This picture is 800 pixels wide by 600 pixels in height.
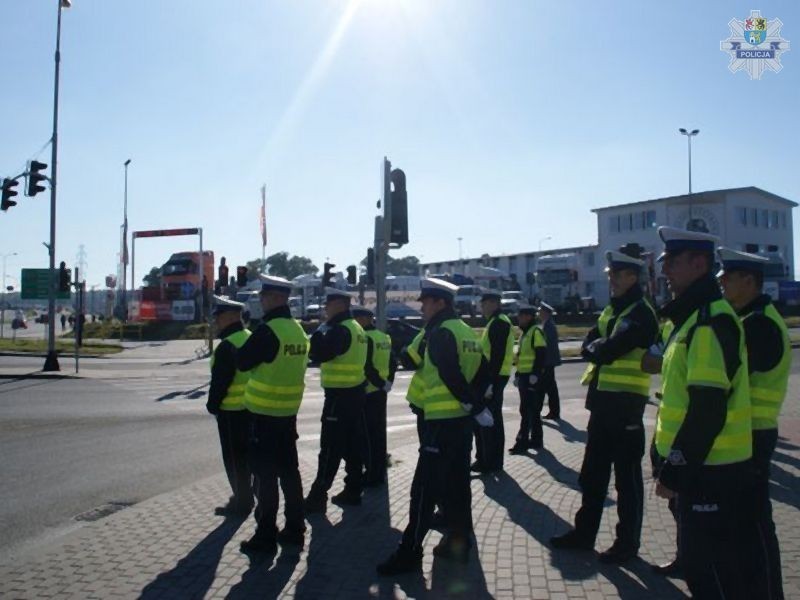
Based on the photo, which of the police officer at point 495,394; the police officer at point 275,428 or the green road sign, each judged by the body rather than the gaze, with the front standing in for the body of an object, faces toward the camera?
the green road sign

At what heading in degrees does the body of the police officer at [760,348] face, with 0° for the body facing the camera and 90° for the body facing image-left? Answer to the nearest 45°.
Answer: approximately 90°

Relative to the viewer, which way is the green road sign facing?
toward the camera

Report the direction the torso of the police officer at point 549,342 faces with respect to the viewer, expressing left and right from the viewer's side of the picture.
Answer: facing to the left of the viewer

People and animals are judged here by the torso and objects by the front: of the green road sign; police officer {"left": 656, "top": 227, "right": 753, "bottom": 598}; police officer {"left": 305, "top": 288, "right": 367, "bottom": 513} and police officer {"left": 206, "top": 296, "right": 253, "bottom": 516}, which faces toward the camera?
the green road sign

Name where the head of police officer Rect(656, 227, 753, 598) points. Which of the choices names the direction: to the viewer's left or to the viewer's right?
to the viewer's left

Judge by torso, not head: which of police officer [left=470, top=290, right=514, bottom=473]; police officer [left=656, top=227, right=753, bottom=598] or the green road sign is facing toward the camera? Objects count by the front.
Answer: the green road sign

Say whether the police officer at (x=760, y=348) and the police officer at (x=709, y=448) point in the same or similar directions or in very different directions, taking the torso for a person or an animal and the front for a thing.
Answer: same or similar directions

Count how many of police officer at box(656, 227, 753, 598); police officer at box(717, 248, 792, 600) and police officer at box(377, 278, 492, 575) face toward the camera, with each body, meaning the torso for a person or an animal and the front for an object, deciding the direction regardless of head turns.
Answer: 0

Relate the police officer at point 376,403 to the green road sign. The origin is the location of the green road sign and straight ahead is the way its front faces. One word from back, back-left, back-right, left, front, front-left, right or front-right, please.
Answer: front
